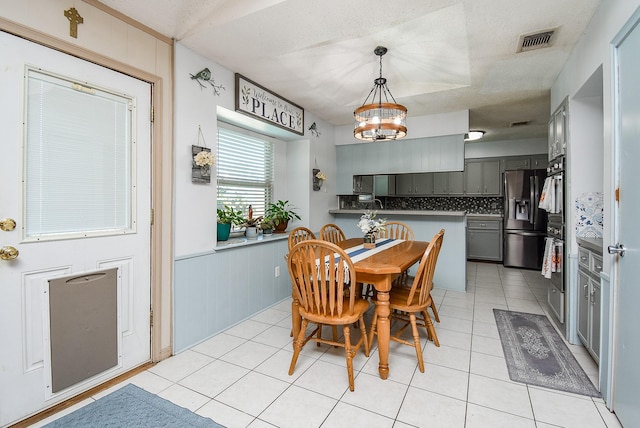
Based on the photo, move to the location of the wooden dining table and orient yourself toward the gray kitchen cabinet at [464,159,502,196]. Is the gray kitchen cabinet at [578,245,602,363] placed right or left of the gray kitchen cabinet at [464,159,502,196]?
right

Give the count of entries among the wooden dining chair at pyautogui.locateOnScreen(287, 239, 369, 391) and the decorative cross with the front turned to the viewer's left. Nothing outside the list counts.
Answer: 0

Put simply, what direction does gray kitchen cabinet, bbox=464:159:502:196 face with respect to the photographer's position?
facing the viewer

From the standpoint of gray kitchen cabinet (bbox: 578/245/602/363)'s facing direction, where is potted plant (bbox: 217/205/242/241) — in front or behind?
in front

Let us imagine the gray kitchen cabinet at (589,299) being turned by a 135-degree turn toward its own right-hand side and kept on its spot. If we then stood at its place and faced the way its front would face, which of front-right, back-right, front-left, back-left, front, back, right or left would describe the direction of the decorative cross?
back

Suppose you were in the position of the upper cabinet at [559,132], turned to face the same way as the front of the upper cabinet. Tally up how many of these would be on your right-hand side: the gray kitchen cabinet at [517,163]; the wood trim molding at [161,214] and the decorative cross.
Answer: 1

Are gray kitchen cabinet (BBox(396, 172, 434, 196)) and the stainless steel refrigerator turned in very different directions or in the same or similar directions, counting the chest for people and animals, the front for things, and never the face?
same or similar directions

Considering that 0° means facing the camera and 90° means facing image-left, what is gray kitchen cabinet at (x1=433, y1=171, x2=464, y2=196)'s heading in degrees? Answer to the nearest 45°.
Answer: approximately 0°

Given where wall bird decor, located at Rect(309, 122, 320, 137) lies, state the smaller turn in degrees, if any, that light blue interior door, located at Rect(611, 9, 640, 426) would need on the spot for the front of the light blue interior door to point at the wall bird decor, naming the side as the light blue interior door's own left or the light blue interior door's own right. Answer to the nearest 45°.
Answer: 0° — it already faces it

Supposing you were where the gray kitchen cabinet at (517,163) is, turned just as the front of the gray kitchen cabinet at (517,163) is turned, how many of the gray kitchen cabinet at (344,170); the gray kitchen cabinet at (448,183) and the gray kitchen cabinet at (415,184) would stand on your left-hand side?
0

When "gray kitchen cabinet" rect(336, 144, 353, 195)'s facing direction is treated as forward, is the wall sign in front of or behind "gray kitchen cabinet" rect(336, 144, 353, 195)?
in front

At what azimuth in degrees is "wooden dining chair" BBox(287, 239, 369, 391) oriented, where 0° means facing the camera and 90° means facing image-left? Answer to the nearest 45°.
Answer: approximately 225°

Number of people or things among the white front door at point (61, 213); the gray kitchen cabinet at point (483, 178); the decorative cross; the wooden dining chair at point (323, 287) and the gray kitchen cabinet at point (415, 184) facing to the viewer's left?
0

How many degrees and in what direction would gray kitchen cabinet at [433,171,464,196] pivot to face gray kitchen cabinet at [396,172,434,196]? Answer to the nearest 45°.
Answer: approximately 90° to its right

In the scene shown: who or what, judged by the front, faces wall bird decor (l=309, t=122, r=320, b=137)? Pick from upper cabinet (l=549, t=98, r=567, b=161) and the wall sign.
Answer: the upper cabinet

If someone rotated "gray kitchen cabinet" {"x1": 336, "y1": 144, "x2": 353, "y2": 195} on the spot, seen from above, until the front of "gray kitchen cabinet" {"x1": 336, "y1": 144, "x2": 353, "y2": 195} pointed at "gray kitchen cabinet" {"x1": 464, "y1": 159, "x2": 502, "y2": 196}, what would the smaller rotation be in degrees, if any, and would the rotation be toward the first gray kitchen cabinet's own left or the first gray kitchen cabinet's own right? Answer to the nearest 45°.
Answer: approximately 135° to the first gray kitchen cabinet's own left

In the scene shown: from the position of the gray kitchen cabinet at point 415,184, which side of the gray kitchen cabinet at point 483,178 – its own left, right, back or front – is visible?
right

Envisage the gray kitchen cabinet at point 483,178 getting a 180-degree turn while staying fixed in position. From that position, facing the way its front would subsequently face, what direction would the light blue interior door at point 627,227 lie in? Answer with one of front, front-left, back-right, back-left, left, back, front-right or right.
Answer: back

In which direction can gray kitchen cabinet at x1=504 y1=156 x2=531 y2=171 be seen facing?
toward the camera

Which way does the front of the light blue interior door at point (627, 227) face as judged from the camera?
facing to the left of the viewer

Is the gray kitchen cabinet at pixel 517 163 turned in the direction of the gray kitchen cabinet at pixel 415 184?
no

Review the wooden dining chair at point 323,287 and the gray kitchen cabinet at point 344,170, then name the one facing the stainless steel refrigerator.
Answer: the wooden dining chair

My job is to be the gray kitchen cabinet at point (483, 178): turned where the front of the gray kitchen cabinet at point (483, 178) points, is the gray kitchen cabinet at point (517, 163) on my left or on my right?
on my left
